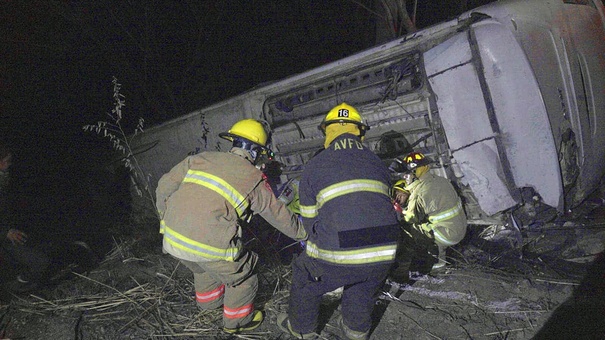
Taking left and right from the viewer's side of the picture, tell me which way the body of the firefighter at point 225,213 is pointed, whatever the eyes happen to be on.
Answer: facing away from the viewer and to the right of the viewer

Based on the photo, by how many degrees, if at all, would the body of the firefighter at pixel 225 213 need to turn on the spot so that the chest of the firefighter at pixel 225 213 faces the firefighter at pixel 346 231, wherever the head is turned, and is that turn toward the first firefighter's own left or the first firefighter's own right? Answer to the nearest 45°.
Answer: approximately 90° to the first firefighter's own right

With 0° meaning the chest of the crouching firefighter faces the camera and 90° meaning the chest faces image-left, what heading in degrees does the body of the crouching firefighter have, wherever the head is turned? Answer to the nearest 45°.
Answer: approximately 90°

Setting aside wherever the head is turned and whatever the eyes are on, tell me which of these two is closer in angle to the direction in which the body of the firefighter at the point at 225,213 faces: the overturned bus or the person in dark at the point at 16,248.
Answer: the overturned bus

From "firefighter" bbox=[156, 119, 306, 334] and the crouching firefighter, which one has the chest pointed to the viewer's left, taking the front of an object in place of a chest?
the crouching firefighter

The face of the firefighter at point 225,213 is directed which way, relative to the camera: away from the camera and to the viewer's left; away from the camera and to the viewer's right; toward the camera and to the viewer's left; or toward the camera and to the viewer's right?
away from the camera and to the viewer's right

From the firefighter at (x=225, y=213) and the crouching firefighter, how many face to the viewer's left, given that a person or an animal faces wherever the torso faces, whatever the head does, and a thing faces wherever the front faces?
1

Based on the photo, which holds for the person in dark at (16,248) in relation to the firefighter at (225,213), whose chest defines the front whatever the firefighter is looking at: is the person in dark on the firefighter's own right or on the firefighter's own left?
on the firefighter's own left

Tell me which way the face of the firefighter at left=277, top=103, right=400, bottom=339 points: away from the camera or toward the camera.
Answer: away from the camera
